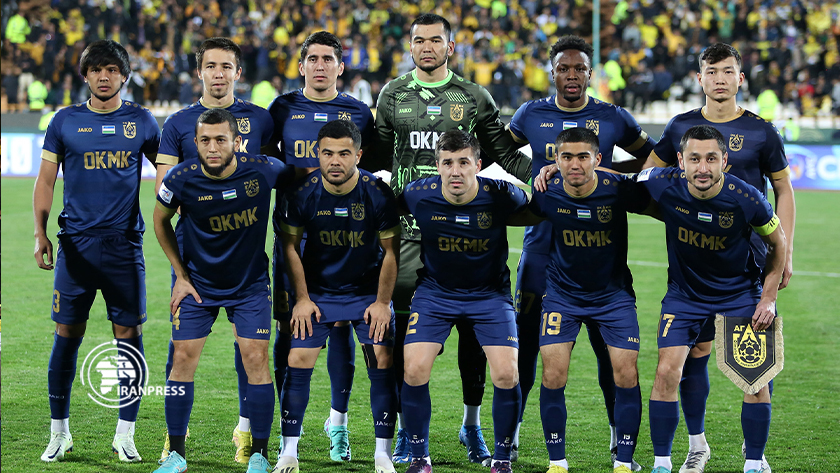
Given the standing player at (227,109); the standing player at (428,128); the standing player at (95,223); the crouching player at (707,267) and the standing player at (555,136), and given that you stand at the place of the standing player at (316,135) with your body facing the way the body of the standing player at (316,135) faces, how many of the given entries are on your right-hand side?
2

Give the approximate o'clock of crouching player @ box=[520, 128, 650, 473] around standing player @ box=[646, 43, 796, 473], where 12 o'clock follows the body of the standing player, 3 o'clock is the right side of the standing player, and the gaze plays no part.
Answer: The crouching player is roughly at 2 o'clock from the standing player.

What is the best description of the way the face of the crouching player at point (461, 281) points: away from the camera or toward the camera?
toward the camera

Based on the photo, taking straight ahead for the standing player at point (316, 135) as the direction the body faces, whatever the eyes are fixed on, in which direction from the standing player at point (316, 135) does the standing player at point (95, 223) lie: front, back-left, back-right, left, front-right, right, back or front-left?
right

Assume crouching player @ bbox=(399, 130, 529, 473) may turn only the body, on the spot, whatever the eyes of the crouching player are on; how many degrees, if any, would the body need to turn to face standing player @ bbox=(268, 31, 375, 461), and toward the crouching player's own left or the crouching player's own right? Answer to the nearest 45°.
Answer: approximately 135° to the crouching player's own right

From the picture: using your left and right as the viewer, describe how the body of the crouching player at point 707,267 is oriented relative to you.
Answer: facing the viewer

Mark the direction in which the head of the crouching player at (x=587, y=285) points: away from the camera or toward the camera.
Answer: toward the camera

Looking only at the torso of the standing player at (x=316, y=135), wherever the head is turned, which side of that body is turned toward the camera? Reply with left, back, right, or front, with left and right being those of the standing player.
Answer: front

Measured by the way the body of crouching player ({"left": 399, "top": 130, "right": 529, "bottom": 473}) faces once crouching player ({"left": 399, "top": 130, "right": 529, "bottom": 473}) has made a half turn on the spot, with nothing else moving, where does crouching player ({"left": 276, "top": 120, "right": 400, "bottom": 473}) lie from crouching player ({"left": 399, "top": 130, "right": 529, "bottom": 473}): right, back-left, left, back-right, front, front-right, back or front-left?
left

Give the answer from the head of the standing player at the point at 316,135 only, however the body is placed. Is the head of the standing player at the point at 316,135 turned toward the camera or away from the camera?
toward the camera

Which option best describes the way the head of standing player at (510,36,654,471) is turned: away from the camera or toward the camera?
toward the camera

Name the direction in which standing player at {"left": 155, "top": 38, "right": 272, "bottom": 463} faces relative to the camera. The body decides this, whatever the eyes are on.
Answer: toward the camera
